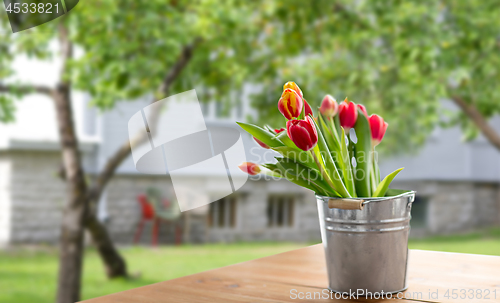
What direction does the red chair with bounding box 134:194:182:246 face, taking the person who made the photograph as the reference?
facing the viewer and to the right of the viewer

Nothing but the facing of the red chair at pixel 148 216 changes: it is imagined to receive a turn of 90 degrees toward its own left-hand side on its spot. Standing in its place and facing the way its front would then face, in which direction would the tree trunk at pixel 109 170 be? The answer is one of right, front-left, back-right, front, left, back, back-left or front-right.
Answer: back-right

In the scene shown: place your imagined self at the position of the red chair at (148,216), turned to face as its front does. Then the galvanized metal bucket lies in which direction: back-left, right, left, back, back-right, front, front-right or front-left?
front-right

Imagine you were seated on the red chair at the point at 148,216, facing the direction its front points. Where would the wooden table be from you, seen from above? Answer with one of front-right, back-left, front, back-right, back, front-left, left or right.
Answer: front-right

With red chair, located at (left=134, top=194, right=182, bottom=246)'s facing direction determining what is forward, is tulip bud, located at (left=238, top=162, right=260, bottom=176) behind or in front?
in front
